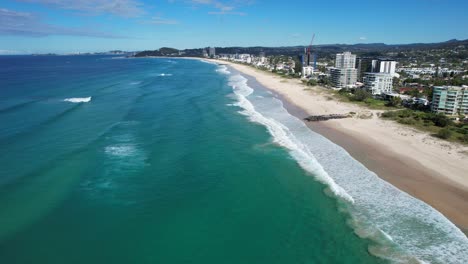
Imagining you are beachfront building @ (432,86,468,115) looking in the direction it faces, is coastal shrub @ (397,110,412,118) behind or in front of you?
in front

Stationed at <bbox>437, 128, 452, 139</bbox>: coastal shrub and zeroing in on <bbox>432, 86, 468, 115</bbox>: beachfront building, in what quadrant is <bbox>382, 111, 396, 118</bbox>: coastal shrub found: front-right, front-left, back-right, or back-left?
front-left

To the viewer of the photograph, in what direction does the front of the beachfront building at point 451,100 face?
facing the viewer and to the left of the viewer

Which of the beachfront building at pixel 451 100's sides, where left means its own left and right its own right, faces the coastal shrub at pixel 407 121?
front

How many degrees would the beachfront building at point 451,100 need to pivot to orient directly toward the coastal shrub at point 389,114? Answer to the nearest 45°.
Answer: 0° — it already faces it

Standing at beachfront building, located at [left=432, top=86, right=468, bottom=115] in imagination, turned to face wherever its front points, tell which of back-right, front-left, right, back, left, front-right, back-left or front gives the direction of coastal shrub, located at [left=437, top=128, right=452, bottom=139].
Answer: front-left
